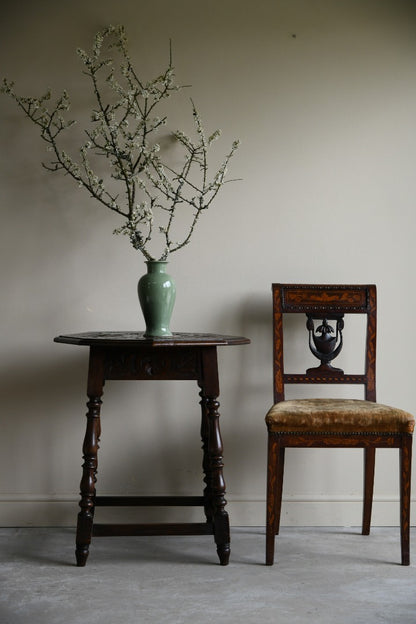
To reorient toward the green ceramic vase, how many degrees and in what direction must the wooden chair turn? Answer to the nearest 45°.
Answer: approximately 90° to its right

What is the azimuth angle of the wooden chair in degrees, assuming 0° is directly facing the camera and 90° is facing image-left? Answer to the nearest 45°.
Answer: approximately 0°

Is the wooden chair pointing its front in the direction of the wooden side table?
no
